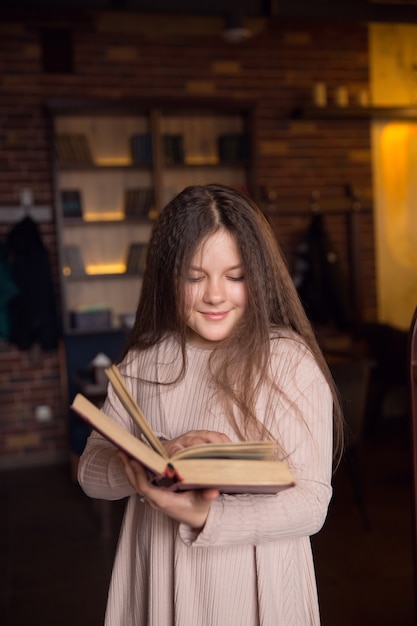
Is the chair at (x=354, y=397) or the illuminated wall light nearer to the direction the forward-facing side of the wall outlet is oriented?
the chair

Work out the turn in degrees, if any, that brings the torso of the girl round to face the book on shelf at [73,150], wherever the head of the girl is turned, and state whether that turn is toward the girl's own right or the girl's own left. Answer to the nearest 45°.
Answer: approximately 180°

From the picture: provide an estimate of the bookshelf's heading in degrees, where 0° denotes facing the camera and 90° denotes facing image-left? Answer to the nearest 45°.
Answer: approximately 0°

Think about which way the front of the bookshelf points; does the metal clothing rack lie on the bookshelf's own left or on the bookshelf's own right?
on the bookshelf's own left

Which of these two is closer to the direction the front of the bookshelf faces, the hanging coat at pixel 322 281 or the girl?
the girl

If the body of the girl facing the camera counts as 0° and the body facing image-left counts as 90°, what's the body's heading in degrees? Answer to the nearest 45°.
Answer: approximately 0°
